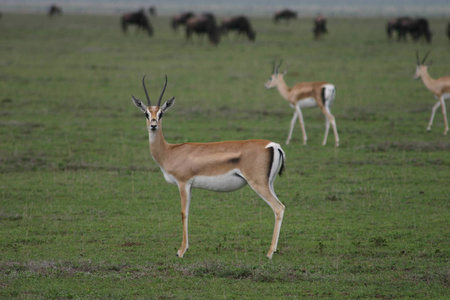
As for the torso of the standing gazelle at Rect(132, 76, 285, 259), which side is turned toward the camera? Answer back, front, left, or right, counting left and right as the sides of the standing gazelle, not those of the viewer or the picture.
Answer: left

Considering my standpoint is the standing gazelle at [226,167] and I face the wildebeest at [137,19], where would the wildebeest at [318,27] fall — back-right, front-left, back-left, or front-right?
front-right

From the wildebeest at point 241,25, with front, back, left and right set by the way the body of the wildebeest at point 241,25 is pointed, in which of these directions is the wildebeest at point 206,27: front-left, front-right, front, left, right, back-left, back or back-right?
back-right

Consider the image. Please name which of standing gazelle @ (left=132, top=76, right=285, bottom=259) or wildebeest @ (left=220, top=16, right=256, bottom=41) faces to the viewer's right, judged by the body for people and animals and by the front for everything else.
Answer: the wildebeest

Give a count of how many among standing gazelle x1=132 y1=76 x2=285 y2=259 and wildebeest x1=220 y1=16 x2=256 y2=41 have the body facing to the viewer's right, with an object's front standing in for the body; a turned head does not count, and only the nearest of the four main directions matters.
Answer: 1

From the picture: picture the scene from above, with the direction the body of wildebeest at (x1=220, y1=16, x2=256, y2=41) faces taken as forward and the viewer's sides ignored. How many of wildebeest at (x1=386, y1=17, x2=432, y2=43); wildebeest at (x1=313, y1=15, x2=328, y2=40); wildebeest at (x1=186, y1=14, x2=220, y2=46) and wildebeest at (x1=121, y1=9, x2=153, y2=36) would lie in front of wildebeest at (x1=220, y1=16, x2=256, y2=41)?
2

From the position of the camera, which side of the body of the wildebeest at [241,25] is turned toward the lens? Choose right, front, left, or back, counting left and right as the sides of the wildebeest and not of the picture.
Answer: right

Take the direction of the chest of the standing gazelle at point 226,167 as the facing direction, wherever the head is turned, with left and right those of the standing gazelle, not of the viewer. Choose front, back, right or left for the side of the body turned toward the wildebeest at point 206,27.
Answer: right

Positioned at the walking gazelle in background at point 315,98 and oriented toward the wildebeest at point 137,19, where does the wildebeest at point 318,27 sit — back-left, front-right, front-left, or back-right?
front-right
